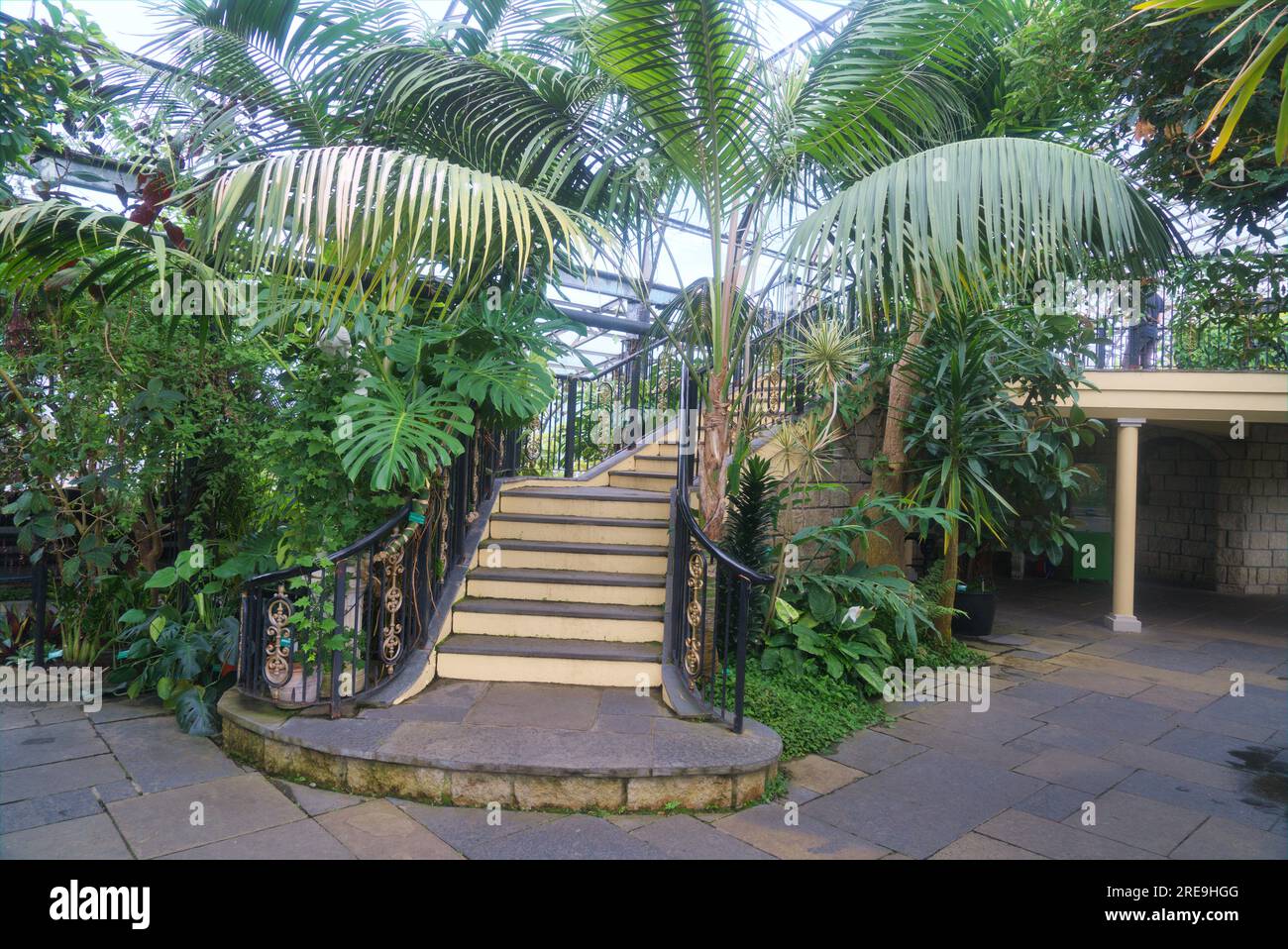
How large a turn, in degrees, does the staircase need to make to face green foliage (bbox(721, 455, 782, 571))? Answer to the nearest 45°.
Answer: approximately 90° to its left

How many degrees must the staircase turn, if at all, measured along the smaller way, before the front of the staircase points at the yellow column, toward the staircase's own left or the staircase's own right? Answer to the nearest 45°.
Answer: approximately 135° to the staircase's own left

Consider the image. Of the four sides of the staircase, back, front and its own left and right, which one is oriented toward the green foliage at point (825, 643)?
left

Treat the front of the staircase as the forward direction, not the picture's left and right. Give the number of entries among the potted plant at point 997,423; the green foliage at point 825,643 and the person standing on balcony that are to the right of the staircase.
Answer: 0

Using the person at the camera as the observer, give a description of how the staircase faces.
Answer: facing the viewer

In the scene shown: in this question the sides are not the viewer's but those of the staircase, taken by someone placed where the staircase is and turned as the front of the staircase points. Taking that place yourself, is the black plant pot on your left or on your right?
on your left

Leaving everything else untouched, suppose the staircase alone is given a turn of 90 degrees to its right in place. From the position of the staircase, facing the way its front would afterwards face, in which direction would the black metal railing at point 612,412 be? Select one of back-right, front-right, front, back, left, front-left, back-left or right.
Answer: right

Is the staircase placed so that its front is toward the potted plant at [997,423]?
no

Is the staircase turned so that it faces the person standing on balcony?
no
